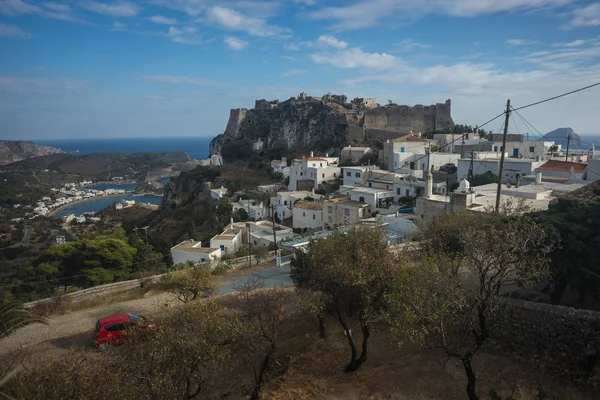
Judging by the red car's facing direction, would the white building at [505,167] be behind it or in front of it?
in front

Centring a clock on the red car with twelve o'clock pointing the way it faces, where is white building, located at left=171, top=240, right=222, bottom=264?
The white building is roughly at 11 o'clock from the red car.

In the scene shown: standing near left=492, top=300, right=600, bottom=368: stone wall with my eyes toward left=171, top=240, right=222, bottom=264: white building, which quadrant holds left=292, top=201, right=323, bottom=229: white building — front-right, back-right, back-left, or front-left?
front-right

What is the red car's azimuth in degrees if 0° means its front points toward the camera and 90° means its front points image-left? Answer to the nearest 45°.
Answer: approximately 225°

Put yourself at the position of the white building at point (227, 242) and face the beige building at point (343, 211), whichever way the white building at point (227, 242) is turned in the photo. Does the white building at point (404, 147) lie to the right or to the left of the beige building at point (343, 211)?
left

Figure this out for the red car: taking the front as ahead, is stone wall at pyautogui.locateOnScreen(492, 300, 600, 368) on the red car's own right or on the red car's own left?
on the red car's own right

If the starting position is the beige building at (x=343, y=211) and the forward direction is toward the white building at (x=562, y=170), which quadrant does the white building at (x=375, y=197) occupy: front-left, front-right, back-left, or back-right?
front-left

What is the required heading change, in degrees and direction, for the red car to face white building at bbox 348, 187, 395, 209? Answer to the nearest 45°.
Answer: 0° — it already faces it

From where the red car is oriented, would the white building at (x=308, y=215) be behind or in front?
in front
